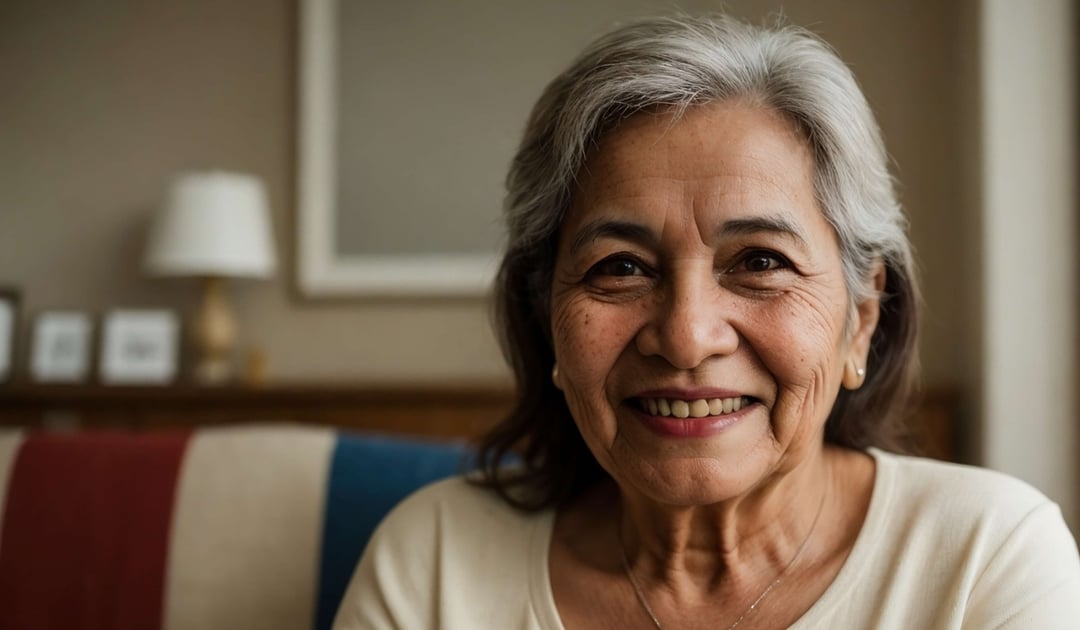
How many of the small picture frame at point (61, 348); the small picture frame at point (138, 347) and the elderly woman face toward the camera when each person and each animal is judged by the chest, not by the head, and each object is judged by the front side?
3

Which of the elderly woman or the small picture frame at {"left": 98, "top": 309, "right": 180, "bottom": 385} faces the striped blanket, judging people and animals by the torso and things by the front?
the small picture frame

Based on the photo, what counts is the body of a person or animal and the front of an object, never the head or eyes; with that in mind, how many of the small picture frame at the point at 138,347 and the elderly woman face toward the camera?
2

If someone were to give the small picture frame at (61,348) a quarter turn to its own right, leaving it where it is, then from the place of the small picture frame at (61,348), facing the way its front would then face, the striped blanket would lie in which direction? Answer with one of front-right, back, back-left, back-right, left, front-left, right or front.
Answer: left

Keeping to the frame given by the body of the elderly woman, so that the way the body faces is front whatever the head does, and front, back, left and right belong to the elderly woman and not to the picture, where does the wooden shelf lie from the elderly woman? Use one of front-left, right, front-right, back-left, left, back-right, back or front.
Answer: back-right

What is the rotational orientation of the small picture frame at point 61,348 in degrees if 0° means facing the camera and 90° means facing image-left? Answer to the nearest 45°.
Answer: approximately 0°

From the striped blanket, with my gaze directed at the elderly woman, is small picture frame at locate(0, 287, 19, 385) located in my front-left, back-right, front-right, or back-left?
back-left

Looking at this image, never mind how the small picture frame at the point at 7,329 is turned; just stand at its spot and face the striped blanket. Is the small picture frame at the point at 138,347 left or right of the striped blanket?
left

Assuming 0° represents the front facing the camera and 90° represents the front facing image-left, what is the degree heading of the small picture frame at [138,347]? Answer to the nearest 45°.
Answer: approximately 0°

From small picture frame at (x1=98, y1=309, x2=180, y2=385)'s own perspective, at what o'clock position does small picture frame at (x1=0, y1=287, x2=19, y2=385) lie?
small picture frame at (x1=0, y1=287, x2=19, y2=385) is roughly at 4 o'clock from small picture frame at (x1=98, y1=309, x2=180, y2=385).

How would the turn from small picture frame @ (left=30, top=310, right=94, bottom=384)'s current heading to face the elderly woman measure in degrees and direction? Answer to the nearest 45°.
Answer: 0° — it already faces them
